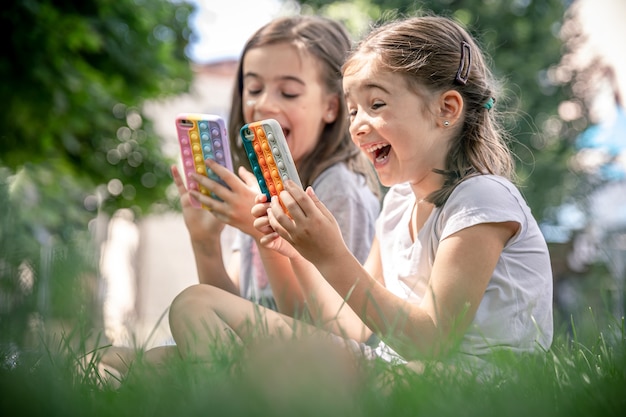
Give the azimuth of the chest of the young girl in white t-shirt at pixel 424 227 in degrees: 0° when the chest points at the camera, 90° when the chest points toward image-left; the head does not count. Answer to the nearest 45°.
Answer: approximately 45°
